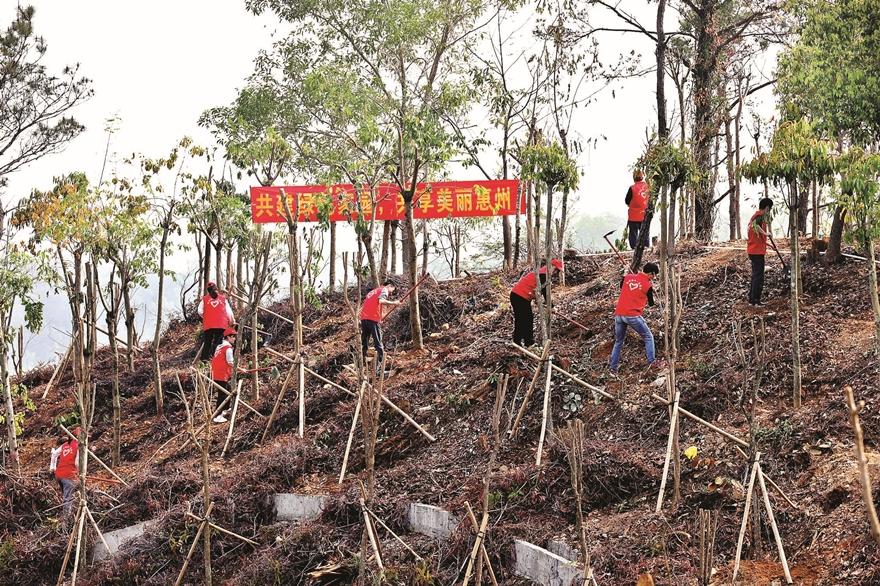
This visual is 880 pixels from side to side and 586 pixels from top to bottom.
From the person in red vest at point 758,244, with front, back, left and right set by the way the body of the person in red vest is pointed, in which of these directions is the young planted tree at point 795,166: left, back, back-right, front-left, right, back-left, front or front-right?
right

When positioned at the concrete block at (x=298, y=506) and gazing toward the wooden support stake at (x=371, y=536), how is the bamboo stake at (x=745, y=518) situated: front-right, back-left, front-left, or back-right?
front-left

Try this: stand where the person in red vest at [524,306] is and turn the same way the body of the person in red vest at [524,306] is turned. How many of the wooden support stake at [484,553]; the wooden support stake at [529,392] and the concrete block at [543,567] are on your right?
3

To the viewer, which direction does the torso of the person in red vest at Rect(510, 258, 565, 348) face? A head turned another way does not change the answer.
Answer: to the viewer's right

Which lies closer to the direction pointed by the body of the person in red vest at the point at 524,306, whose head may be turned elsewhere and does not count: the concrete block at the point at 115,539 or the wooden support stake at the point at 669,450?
the wooden support stake

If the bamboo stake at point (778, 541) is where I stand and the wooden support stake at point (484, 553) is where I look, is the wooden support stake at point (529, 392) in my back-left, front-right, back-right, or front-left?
front-right

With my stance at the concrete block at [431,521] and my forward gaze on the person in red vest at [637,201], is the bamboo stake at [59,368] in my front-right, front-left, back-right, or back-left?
front-left

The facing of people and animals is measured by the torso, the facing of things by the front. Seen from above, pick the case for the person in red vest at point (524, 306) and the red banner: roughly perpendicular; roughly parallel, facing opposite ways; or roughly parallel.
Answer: roughly perpendicular

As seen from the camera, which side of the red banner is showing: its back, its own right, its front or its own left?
front

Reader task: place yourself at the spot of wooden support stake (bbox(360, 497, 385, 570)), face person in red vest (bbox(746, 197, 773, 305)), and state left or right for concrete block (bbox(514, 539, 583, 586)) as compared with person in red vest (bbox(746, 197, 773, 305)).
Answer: right

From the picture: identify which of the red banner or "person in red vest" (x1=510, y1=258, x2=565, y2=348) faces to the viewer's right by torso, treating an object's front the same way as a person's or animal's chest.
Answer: the person in red vest
